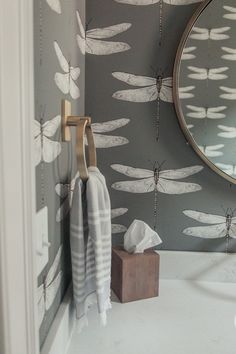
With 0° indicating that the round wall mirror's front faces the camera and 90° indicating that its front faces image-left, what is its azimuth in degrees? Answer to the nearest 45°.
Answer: approximately 0°
